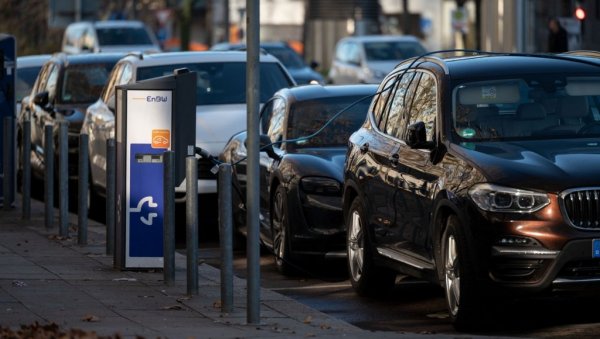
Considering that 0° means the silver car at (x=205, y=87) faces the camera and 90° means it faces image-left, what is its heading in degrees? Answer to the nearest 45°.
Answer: approximately 315°

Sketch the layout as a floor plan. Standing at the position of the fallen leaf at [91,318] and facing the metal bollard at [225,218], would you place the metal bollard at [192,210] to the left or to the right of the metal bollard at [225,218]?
left

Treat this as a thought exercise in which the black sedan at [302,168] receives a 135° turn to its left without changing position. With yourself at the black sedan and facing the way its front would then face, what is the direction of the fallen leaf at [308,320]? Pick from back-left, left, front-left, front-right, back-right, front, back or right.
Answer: back

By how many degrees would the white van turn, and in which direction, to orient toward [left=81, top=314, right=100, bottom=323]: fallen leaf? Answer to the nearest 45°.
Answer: approximately 45° to its right

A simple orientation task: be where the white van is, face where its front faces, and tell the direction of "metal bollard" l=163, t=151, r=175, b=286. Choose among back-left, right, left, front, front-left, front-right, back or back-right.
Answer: front-right

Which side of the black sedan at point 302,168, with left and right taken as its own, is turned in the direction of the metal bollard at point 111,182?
right

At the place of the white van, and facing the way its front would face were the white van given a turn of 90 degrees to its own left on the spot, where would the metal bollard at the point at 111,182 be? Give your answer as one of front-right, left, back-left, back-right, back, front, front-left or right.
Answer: back-right

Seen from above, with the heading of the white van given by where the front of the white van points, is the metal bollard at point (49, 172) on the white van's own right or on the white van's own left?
on the white van's own right

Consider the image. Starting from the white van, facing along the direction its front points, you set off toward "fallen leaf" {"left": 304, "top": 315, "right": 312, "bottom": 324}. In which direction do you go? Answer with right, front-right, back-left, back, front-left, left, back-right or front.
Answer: front-right

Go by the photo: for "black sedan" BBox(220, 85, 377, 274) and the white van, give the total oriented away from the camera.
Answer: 0

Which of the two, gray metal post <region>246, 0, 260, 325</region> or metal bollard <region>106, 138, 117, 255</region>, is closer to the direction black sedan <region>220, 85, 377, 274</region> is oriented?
the gray metal post

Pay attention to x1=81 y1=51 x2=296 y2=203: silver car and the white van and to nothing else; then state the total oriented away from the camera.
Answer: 0

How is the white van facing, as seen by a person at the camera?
facing the viewer and to the right of the viewer

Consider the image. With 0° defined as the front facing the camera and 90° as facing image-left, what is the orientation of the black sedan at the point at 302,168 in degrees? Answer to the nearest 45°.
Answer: approximately 315°
